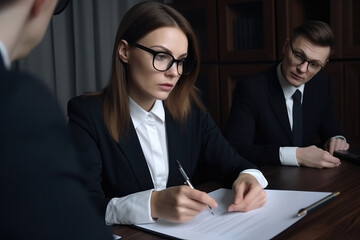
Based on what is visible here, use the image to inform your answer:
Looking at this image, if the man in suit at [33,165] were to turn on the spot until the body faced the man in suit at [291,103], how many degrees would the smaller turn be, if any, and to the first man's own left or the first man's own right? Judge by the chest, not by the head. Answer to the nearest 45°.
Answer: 0° — they already face them

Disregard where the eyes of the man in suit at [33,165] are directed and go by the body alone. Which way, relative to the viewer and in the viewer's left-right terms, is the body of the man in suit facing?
facing away from the viewer and to the right of the viewer

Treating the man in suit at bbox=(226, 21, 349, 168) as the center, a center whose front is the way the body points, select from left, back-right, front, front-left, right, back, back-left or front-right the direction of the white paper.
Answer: front-right

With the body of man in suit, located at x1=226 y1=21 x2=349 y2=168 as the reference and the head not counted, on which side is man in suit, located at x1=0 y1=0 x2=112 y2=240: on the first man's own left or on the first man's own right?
on the first man's own right

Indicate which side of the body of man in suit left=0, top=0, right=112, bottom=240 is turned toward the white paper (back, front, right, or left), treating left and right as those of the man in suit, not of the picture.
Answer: front

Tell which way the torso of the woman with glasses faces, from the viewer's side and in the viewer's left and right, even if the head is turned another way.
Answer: facing the viewer and to the right of the viewer

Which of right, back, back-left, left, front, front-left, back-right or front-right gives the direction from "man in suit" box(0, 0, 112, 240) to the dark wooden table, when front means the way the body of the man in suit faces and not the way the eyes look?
front

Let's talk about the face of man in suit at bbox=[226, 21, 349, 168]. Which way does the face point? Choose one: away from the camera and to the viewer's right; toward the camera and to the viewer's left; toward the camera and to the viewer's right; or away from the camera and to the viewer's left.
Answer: toward the camera and to the viewer's left

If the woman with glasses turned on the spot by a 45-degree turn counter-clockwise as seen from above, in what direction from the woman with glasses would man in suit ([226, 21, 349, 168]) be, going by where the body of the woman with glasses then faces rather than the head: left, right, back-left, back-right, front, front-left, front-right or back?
front-left

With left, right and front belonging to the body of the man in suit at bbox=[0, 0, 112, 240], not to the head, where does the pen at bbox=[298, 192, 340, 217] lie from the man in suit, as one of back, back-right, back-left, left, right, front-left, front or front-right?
front

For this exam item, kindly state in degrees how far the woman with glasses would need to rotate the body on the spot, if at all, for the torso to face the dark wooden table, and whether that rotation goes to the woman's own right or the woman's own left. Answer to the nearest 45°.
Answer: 0° — they already face it
